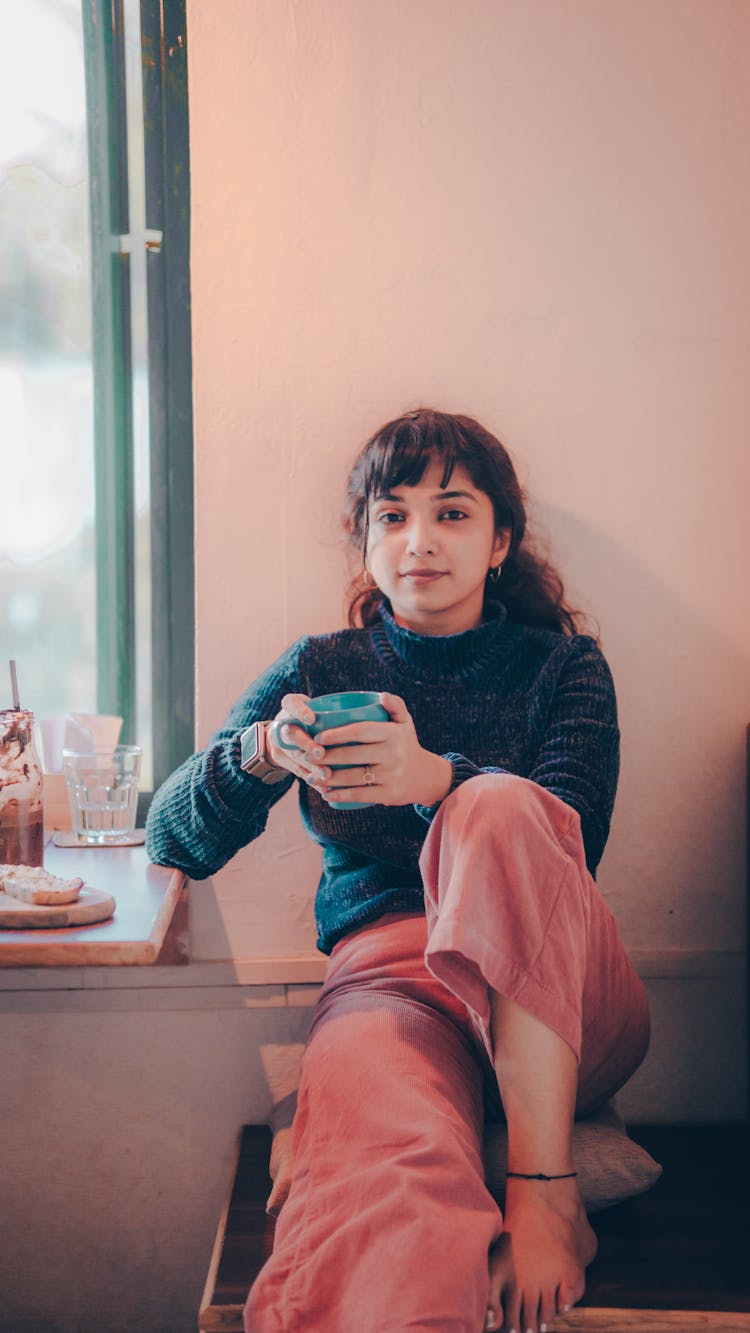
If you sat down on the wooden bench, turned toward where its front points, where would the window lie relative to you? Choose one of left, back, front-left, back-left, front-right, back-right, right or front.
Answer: back-right

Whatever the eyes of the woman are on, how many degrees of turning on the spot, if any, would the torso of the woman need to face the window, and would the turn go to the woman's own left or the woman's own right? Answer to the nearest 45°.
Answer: approximately 135° to the woman's own right

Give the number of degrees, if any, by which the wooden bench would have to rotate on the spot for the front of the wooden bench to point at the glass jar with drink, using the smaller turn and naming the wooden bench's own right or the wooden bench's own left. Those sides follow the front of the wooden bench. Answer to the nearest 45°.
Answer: approximately 90° to the wooden bench's own right

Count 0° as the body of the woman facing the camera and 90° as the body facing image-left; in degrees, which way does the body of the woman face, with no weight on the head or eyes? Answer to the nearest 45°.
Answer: approximately 0°

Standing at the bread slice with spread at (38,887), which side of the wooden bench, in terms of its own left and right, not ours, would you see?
right

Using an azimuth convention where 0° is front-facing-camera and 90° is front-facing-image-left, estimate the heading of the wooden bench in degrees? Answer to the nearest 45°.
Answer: approximately 0°
